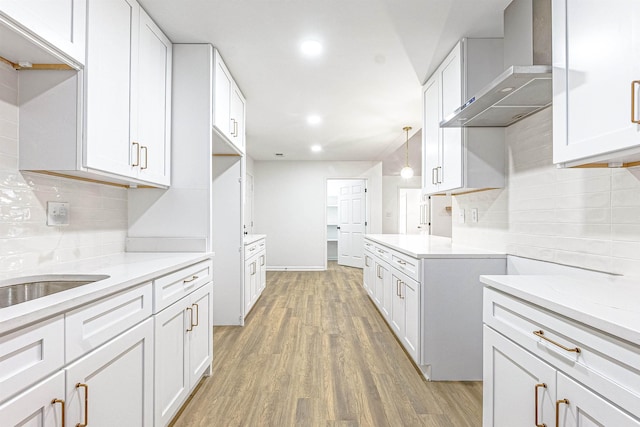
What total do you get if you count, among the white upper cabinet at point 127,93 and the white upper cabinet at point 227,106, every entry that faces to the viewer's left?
0

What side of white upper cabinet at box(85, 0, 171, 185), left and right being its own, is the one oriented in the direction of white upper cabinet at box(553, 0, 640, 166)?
front

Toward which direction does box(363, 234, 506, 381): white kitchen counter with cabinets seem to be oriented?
to the viewer's left

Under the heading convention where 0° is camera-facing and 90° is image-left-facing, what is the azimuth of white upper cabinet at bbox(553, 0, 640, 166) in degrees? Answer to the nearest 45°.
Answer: approximately 45°

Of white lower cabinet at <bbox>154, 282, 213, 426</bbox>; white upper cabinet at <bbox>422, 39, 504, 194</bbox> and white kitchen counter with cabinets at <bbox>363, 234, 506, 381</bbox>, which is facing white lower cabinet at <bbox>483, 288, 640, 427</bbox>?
white lower cabinet at <bbox>154, 282, 213, 426</bbox>

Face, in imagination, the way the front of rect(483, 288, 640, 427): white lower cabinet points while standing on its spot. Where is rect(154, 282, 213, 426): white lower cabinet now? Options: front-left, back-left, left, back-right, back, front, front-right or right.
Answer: front-right

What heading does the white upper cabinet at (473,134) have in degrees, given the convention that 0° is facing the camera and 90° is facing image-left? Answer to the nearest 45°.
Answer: approximately 90°

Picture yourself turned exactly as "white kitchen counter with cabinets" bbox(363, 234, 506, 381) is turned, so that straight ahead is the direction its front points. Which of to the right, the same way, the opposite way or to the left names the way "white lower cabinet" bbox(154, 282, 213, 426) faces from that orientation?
the opposite way

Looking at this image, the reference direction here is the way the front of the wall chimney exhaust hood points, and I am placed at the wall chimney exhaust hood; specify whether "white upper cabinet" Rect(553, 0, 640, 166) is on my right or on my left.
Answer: on my left

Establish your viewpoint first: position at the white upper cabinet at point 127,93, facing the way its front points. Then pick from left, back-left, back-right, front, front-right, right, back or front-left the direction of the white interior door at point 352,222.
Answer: left

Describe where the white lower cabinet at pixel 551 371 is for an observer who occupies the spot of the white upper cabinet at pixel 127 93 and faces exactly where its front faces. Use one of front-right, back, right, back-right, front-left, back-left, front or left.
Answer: front

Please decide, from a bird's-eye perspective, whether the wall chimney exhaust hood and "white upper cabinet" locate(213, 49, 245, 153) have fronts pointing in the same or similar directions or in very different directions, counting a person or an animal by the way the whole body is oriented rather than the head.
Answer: very different directions

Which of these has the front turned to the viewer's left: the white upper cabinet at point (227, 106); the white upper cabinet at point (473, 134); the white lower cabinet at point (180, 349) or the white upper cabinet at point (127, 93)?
the white upper cabinet at point (473, 134)

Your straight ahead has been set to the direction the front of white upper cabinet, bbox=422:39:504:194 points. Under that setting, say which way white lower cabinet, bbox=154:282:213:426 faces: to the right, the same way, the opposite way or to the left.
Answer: the opposite way

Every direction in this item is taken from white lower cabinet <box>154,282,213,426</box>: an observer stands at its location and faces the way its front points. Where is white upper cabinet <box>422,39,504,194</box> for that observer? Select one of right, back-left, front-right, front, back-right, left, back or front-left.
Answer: front-left

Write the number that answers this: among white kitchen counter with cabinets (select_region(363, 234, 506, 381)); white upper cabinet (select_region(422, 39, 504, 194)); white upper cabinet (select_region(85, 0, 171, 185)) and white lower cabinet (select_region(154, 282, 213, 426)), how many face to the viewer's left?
2
